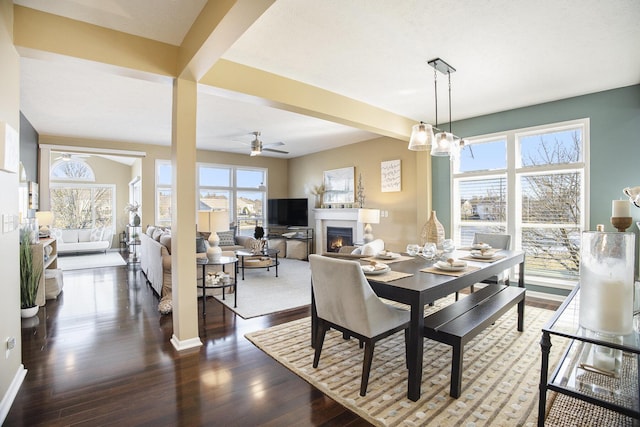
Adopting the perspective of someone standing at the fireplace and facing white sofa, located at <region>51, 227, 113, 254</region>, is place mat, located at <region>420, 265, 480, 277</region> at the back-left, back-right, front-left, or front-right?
back-left

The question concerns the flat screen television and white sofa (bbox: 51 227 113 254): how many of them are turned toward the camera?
2

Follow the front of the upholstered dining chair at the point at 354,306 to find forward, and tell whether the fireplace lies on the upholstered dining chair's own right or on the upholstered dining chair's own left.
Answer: on the upholstered dining chair's own left

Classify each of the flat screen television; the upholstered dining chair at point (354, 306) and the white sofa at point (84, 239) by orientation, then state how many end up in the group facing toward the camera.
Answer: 2

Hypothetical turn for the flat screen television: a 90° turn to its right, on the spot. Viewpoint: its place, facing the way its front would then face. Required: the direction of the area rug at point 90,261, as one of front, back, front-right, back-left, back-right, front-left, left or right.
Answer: front

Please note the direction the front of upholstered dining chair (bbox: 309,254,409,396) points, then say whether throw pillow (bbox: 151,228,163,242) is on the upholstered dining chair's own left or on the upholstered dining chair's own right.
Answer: on the upholstered dining chair's own left

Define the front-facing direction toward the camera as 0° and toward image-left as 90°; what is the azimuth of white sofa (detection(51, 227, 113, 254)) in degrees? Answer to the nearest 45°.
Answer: approximately 0°

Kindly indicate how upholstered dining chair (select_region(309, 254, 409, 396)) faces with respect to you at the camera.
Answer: facing away from the viewer and to the right of the viewer

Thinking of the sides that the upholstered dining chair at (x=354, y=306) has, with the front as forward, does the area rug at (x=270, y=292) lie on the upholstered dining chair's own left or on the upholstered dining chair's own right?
on the upholstered dining chair's own left

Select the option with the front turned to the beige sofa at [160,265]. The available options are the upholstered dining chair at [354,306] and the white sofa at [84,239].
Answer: the white sofa at [84,239]
